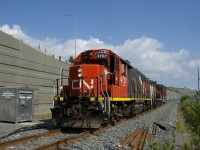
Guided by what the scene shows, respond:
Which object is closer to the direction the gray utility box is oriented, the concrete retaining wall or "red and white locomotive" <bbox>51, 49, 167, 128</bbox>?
the red and white locomotive

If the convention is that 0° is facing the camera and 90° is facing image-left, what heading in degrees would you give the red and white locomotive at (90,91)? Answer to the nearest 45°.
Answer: approximately 45°

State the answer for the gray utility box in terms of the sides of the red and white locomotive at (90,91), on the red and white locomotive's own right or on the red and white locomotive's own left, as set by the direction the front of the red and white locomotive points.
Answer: on the red and white locomotive's own right

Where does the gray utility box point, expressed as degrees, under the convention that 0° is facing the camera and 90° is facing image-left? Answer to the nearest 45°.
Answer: approximately 315°

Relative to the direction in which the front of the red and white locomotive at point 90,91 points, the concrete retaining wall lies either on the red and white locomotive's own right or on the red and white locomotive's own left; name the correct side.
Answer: on the red and white locomotive's own right
